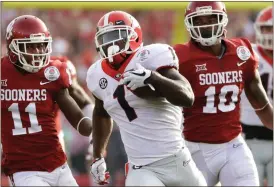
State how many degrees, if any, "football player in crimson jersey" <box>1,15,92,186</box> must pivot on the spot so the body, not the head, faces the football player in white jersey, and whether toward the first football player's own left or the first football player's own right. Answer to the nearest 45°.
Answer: approximately 45° to the first football player's own left

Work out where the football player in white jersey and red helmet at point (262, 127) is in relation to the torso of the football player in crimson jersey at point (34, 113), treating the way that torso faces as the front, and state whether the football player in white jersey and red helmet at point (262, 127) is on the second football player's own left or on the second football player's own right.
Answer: on the second football player's own left

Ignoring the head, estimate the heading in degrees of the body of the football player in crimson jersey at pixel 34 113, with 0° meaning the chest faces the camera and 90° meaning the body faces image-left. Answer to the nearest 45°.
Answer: approximately 0°

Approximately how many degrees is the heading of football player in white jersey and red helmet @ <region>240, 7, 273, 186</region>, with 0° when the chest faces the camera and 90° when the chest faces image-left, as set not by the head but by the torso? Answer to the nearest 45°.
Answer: approximately 0°
